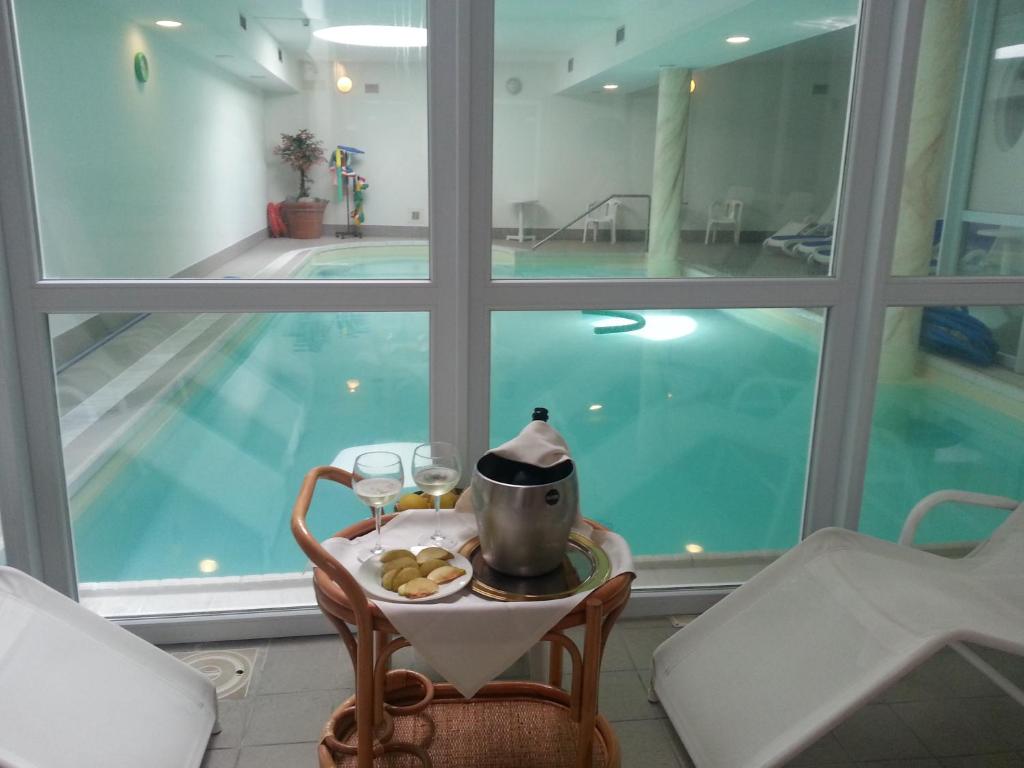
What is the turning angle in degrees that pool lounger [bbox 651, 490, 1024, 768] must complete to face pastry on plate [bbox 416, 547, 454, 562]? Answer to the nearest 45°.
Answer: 0° — it already faces it

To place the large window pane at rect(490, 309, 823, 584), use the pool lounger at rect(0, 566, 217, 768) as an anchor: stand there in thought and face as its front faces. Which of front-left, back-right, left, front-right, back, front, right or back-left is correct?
front-left

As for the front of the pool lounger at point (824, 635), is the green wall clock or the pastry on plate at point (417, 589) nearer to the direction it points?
the pastry on plate

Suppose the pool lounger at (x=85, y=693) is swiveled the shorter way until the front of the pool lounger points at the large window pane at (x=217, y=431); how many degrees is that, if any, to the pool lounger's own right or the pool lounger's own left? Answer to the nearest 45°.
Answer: approximately 90° to the pool lounger's own left

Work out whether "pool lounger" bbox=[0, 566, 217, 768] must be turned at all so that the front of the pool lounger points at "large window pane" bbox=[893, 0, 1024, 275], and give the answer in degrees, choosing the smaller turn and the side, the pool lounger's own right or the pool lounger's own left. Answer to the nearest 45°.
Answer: approximately 45° to the pool lounger's own left

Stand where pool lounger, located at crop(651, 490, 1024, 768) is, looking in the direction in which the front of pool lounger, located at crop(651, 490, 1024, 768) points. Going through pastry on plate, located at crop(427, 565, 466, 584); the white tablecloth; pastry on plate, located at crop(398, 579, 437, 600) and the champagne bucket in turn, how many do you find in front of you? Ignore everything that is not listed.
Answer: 4

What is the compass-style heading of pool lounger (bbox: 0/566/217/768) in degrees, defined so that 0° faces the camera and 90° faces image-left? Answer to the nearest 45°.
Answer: approximately 315°

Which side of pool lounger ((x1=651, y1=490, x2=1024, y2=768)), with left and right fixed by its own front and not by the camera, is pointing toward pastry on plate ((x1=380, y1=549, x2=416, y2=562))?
front
